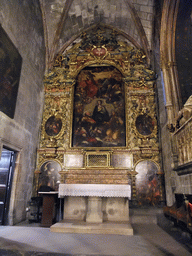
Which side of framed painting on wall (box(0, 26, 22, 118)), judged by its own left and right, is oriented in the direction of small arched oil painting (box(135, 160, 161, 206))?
front

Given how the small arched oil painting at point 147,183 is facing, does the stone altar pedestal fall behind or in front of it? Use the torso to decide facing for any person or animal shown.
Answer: in front

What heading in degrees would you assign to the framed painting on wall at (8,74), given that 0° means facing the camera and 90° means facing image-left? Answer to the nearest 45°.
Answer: approximately 270°

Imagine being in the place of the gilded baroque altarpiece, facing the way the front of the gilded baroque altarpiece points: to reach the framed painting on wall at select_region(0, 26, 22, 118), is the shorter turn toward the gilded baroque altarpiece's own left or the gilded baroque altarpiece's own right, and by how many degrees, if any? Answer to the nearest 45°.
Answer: approximately 45° to the gilded baroque altarpiece's own right

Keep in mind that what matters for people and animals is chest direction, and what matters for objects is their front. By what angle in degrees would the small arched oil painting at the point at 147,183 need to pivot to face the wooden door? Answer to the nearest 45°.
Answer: approximately 45° to its right

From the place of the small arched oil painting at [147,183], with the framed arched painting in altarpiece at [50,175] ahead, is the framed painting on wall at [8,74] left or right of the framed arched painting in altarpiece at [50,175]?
left

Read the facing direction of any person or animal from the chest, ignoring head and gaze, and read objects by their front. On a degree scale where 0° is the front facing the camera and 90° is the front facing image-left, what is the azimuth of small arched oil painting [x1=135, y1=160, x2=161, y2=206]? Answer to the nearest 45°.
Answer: approximately 0°

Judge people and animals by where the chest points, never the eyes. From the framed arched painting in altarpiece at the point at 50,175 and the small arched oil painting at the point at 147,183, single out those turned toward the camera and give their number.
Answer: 2

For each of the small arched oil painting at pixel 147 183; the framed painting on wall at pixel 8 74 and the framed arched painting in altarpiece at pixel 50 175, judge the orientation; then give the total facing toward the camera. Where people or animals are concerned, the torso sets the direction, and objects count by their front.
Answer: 2

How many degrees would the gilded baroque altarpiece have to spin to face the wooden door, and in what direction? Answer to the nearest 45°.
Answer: approximately 45° to its right
